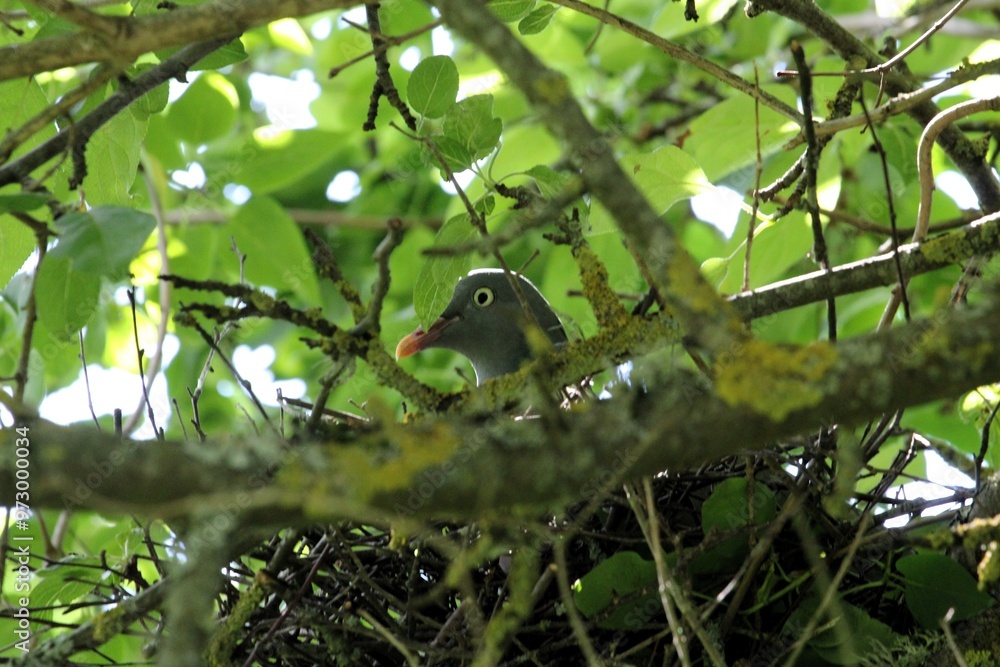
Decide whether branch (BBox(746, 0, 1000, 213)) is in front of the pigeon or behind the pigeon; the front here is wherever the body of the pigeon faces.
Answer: behind

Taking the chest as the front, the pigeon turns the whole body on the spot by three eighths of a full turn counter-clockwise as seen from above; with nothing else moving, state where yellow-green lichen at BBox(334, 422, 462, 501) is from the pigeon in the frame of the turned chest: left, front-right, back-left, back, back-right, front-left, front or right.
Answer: front-right

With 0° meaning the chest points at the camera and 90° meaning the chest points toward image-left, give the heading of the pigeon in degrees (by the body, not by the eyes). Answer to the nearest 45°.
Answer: approximately 90°

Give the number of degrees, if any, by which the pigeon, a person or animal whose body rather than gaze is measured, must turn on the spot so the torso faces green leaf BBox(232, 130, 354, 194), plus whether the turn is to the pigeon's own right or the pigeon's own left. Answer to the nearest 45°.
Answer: approximately 45° to the pigeon's own right

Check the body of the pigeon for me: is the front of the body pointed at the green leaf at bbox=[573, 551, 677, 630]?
no

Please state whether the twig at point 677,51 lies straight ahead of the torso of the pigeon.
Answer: no
